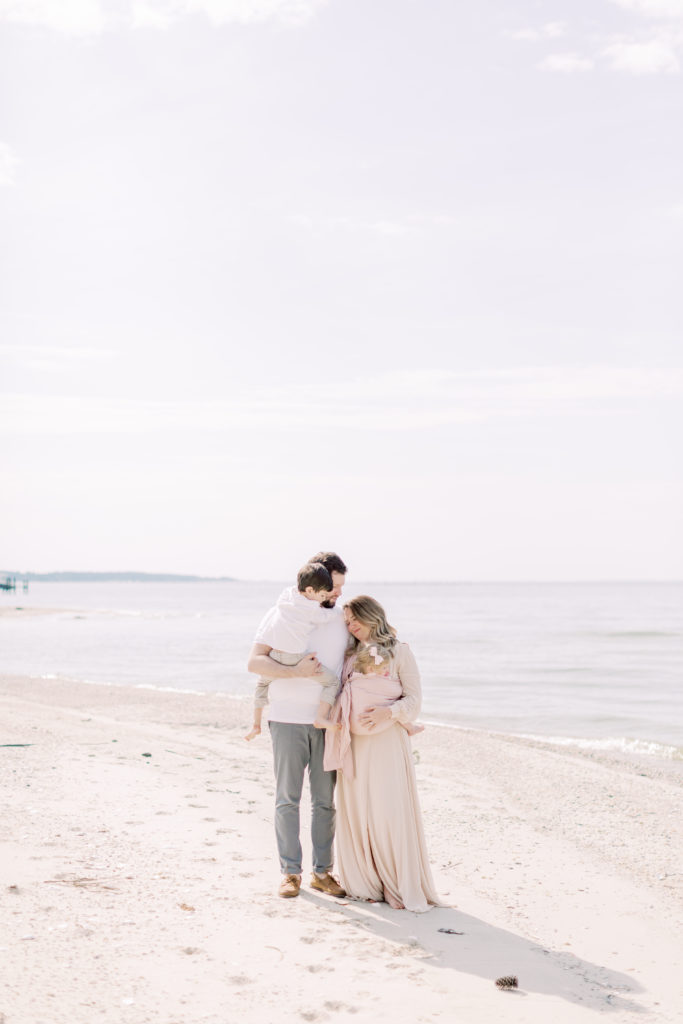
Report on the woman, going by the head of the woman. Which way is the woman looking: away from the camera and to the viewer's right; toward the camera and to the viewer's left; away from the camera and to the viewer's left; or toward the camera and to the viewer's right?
toward the camera and to the viewer's left

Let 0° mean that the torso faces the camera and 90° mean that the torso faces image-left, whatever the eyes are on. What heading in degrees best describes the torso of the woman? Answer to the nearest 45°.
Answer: approximately 45°

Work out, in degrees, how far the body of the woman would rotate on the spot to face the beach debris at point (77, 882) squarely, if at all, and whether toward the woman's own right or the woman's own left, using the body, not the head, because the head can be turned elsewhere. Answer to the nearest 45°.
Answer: approximately 45° to the woman's own right

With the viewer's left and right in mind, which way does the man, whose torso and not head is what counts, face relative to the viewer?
facing the viewer

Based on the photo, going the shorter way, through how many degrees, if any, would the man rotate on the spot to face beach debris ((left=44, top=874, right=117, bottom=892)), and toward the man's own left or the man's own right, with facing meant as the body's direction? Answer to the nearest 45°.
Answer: approximately 90° to the man's own right

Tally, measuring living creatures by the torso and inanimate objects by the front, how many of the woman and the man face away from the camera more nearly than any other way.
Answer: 0
